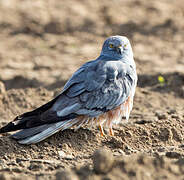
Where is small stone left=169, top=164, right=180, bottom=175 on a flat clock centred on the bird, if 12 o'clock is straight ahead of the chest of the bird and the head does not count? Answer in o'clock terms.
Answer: The small stone is roughly at 2 o'clock from the bird.

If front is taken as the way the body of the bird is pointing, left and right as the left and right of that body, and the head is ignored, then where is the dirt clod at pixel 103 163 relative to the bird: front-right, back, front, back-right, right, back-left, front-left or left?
right

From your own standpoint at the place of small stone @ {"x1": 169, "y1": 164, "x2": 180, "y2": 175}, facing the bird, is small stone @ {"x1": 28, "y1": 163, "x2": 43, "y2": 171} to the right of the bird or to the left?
left

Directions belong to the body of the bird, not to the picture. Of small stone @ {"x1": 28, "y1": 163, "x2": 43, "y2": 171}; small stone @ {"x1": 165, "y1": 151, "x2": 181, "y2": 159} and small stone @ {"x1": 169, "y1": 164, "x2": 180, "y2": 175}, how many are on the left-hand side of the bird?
0

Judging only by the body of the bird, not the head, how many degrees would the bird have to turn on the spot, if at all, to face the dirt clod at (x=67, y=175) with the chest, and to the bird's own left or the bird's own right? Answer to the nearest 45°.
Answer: approximately 90° to the bird's own right

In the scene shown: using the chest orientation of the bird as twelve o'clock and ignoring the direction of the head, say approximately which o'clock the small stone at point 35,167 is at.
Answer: The small stone is roughly at 4 o'clock from the bird.

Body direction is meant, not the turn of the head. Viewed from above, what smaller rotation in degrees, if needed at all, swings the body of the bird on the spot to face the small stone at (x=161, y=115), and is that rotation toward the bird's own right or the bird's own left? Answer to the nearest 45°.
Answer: approximately 45° to the bird's own left

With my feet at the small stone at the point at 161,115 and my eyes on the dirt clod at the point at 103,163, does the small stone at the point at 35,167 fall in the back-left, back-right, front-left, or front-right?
front-right

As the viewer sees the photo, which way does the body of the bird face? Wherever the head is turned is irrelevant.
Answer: to the viewer's right

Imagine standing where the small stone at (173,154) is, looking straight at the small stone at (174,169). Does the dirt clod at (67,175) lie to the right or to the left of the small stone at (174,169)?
right
